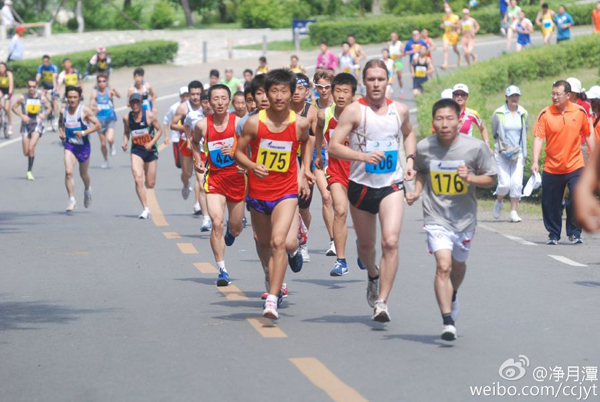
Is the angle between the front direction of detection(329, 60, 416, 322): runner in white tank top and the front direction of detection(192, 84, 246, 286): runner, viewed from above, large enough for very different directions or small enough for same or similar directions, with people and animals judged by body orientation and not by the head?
same or similar directions

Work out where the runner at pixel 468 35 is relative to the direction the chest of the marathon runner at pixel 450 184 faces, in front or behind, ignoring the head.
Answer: behind

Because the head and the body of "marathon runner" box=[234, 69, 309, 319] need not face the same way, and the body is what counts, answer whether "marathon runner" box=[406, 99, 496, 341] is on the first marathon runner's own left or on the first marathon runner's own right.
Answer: on the first marathon runner's own left

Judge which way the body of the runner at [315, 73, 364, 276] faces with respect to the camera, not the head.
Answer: toward the camera

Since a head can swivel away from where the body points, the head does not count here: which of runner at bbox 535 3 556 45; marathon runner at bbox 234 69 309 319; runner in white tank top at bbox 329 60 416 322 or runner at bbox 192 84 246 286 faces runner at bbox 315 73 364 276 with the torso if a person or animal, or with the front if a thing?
runner at bbox 535 3 556 45

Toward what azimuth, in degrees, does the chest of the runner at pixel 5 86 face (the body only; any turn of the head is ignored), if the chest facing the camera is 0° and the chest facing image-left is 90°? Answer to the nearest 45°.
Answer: approximately 0°

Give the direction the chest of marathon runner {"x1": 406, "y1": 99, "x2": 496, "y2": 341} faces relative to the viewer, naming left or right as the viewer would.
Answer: facing the viewer

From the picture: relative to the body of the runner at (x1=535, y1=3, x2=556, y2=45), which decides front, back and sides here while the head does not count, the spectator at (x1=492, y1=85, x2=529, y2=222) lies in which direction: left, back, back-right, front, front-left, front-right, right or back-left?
front

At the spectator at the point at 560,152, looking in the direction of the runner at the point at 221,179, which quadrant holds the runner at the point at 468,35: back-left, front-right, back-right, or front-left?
back-right

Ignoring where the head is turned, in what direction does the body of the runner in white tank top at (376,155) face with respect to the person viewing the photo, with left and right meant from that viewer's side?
facing the viewer

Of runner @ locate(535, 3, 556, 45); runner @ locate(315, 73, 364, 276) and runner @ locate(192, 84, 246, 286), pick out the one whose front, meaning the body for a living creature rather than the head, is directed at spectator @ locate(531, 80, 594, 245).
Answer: runner @ locate(535, 3, 556, 45)

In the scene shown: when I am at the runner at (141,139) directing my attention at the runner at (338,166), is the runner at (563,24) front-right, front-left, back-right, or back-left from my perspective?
back-left

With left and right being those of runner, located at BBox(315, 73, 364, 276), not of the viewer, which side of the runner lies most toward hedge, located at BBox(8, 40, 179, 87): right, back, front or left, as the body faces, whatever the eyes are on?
back

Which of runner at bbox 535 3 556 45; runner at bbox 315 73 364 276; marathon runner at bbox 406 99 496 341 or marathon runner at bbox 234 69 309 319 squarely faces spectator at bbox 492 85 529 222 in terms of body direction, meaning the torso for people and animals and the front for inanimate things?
runner at bbox 535 3 556 45

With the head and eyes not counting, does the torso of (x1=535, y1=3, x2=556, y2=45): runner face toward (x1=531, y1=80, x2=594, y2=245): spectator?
yes
